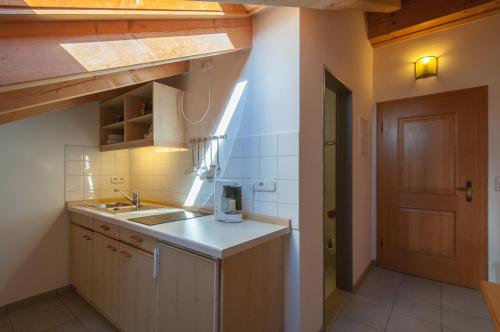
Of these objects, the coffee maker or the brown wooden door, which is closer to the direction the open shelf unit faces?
the coffee maker

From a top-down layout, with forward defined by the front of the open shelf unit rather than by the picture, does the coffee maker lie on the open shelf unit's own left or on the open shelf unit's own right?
on the open shelf unit's own left

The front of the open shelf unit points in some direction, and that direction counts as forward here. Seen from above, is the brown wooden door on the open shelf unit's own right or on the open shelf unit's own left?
on the open shelf unit's own left

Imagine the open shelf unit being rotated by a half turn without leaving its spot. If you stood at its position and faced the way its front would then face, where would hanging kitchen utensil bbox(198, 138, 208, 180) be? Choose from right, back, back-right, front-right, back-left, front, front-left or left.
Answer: right

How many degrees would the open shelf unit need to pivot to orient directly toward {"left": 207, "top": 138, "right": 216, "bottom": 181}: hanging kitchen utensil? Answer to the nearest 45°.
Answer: approximately 90° to its left

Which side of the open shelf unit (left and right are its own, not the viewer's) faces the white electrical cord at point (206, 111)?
left

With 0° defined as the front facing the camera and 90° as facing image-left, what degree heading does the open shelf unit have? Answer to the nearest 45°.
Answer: approximately 45°

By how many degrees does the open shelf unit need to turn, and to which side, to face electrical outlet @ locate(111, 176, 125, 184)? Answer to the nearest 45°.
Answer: approximately 90° to its right

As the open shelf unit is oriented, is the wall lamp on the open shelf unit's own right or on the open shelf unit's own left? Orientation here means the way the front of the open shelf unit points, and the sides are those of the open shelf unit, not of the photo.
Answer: on the open shelf unit's own left
